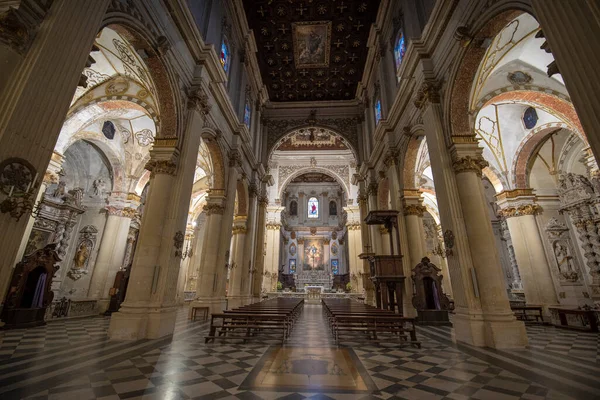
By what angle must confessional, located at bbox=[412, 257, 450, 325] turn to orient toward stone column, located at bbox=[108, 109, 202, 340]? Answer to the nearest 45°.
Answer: approximately 45° to its right

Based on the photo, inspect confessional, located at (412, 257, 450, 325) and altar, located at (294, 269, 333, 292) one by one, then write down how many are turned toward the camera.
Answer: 2

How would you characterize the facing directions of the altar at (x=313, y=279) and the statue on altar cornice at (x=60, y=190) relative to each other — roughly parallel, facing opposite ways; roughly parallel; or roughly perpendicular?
roughly perpendicular

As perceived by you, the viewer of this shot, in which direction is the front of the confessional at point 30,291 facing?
facing the viewer and to the right of the viewer

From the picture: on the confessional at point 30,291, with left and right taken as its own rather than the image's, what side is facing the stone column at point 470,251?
front

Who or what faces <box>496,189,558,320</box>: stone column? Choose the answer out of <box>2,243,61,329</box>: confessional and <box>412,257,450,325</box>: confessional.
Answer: <box>2,243,61,329</box>: confessional

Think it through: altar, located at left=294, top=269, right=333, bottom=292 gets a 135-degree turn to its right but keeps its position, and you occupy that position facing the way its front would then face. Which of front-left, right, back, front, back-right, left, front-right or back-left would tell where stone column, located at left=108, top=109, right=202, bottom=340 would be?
back-left

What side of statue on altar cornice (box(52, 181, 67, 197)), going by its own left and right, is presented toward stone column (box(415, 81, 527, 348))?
front

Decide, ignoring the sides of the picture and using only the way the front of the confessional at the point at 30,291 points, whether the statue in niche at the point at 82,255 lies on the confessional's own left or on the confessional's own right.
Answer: on the confessional's own left

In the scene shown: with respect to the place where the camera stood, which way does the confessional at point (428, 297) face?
facing the viewer

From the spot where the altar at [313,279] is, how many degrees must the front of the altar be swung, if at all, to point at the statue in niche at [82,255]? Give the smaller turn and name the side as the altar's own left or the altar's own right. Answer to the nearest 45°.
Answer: approximately 45° to the altar's own right

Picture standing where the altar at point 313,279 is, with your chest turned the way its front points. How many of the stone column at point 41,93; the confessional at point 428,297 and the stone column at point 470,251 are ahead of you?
3

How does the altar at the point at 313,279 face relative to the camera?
toward the camera

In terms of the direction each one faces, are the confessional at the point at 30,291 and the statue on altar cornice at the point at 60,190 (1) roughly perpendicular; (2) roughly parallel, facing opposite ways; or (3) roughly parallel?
roughly parallel

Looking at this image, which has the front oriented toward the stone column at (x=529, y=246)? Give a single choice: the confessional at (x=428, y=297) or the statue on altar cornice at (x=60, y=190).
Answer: the statue on altar cornice

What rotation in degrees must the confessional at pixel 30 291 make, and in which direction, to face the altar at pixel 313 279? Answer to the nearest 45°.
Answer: approximately 45° to its left

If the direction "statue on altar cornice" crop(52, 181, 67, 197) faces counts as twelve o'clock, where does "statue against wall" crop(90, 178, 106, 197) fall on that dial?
"statue against wall" crop(90, 178, 106, 197) is roughly at 10 o'clock from "statue on altar cornice" crop(52, 181, 67, 197).
